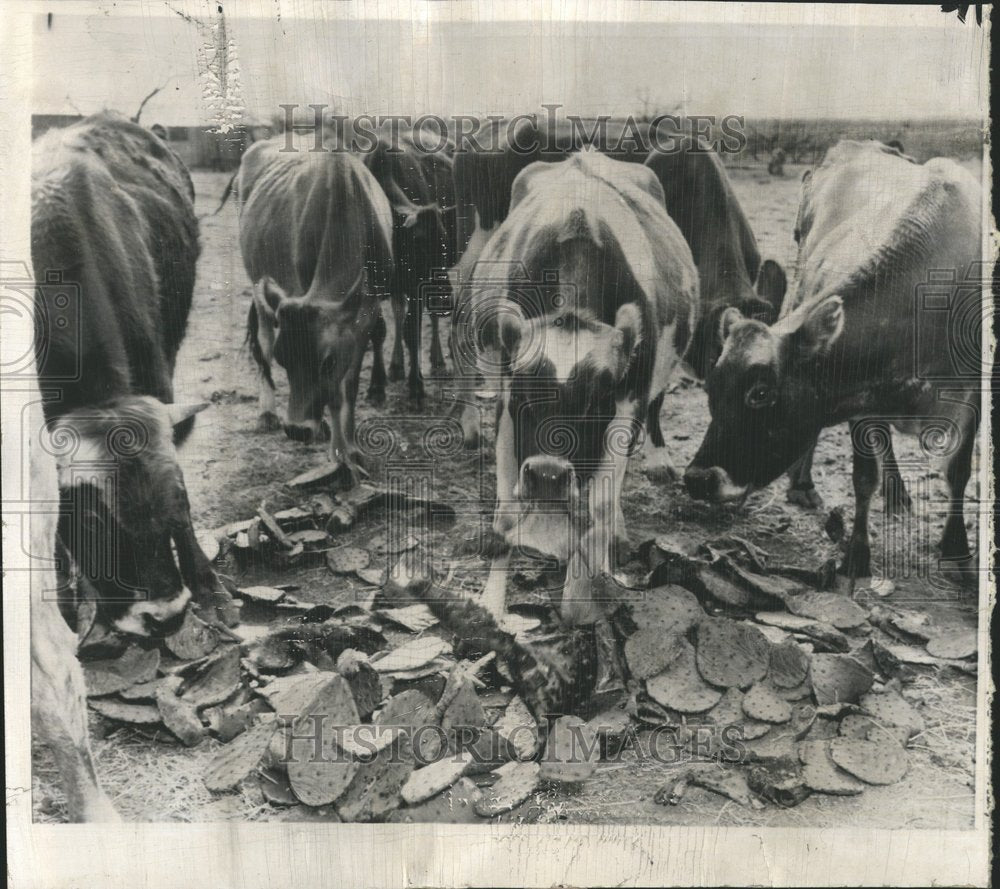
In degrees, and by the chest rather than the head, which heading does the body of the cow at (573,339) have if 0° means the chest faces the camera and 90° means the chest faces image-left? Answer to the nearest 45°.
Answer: approximately 0°

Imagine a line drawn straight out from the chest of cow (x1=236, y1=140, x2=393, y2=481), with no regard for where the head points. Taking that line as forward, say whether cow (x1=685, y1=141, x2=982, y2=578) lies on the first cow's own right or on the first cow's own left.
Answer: on the first cow's own left

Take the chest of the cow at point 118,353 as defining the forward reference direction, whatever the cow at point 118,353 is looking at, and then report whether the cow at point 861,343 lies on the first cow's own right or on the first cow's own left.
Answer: on the first cow's own left

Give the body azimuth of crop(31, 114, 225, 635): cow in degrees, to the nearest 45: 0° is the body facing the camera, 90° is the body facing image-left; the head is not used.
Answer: approximately 0°
